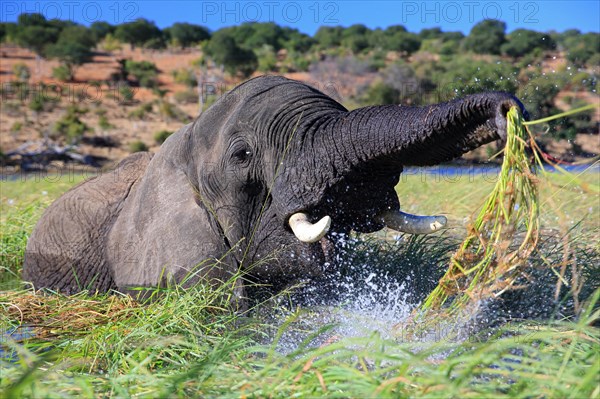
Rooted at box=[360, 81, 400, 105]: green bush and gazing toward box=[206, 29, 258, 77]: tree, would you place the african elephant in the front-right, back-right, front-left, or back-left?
back-left

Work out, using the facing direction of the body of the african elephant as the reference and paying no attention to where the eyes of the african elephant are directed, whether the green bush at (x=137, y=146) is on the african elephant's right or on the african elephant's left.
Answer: on the african elephant's left

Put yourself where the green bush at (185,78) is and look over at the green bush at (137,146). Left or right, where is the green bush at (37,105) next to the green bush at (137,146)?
right

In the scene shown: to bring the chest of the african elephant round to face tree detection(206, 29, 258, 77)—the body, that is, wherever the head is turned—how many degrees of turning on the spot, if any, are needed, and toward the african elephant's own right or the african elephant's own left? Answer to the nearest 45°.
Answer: approximately 90° to the african elephant's own left

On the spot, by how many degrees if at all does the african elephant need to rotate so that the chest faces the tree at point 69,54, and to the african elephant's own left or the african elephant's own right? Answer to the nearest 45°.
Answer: approximately 90° to the african elephant's own left

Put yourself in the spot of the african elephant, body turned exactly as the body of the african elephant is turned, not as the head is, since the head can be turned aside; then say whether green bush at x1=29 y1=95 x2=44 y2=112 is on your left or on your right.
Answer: on your left

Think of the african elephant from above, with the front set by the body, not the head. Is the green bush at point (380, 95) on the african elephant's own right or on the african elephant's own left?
on the african elephant's own left

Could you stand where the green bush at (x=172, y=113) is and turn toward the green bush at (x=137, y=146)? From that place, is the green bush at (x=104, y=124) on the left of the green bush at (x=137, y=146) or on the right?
right

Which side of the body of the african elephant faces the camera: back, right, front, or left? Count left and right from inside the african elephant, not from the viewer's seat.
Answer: right

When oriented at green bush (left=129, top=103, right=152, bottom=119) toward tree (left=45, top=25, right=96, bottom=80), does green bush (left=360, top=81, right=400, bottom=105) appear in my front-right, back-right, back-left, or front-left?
back-right

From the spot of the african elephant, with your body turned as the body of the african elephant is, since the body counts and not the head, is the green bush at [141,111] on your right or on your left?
on your left

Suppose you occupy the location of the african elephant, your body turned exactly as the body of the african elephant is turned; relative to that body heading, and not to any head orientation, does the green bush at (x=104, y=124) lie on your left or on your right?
on your left

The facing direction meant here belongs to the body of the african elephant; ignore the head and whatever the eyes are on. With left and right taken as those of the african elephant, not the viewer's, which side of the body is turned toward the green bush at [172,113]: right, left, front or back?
left

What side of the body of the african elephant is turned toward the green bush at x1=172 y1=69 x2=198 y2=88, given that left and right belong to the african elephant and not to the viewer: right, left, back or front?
left

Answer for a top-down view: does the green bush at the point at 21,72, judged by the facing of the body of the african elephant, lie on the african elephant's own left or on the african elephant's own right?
on the african elephant's own left

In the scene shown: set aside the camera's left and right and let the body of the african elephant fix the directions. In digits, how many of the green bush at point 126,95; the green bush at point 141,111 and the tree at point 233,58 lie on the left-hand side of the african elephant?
3
